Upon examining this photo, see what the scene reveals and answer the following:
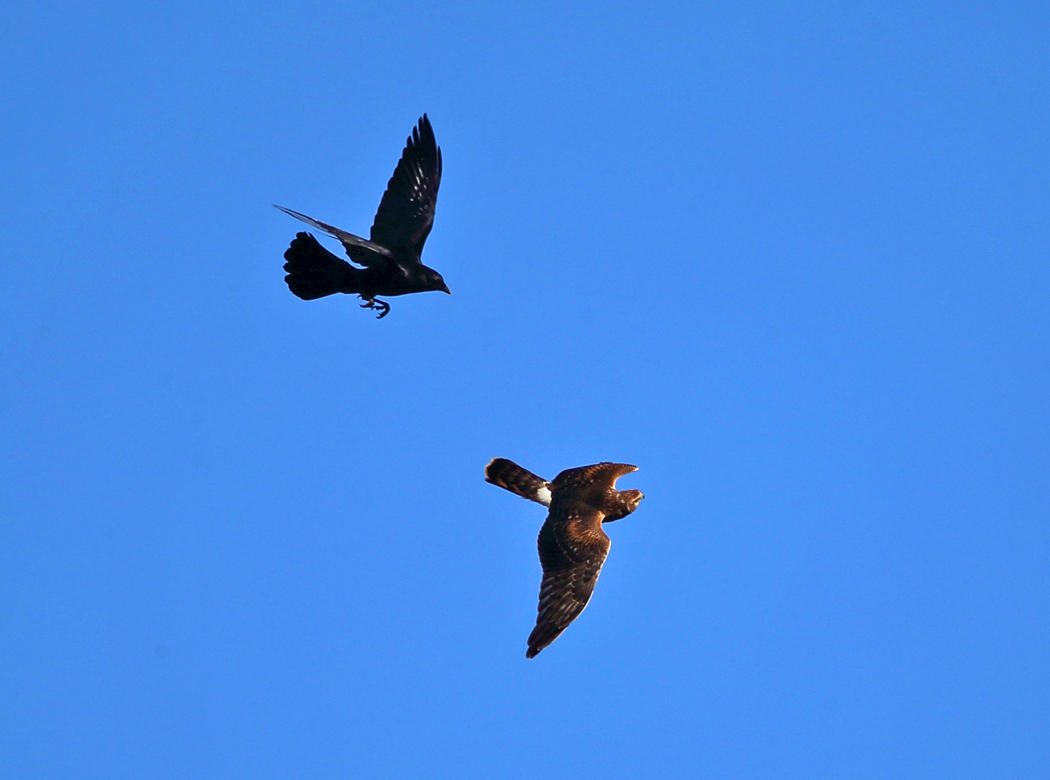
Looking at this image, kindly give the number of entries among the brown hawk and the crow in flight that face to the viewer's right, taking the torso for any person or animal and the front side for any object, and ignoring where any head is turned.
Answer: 2

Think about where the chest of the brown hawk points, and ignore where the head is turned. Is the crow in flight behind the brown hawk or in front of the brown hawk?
behind

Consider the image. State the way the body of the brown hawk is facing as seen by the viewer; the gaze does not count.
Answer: to the viewer's right

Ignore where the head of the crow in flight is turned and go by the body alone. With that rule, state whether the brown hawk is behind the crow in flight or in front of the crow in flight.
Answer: in front

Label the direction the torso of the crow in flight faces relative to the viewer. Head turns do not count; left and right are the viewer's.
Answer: facing to the right of the viewer
